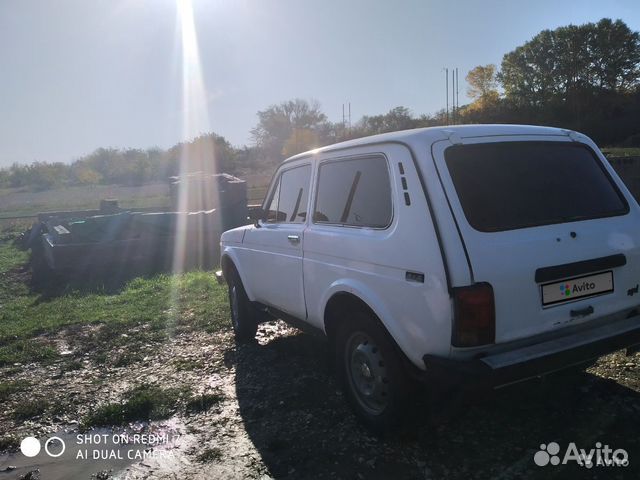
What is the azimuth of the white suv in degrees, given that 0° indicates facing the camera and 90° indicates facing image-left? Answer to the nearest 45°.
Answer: approximately 135°

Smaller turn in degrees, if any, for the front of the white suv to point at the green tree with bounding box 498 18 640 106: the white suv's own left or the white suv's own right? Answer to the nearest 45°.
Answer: approximately 45° to the white suv's own right
